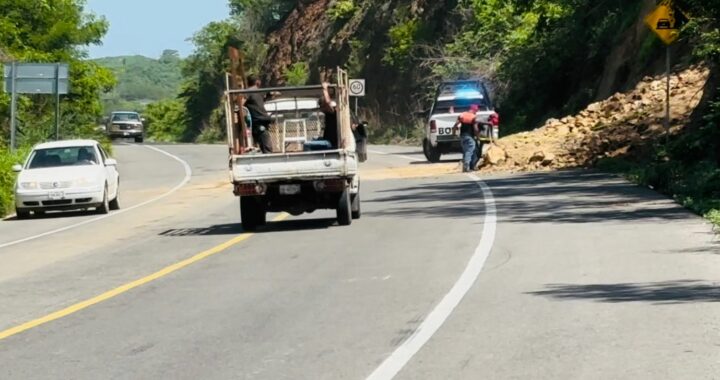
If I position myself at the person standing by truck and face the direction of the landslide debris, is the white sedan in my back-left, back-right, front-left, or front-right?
back-right

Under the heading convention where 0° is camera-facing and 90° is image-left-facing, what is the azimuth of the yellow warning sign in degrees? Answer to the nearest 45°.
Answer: approximately 0°

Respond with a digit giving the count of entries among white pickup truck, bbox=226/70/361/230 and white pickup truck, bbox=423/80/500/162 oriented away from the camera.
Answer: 2

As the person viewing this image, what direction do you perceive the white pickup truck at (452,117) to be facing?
facing away from the viewer

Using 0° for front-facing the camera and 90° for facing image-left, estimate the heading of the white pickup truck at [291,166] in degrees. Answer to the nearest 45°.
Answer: approximately 180°

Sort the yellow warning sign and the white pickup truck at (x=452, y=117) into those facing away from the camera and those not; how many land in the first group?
1

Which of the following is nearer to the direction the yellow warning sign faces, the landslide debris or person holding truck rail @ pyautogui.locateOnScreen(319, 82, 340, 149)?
the person holding truck rail

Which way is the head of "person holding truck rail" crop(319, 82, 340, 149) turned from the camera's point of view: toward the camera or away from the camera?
away from the camera

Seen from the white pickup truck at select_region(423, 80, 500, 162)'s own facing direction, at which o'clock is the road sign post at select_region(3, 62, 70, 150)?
The road sign post is roughly at 8 o'clock from the white pickup truck.

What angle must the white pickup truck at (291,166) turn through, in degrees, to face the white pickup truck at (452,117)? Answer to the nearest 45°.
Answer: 0° — it already faces it

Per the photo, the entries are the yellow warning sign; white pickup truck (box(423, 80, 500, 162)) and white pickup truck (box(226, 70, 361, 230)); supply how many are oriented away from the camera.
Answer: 2

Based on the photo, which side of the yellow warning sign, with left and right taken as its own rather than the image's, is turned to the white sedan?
right
